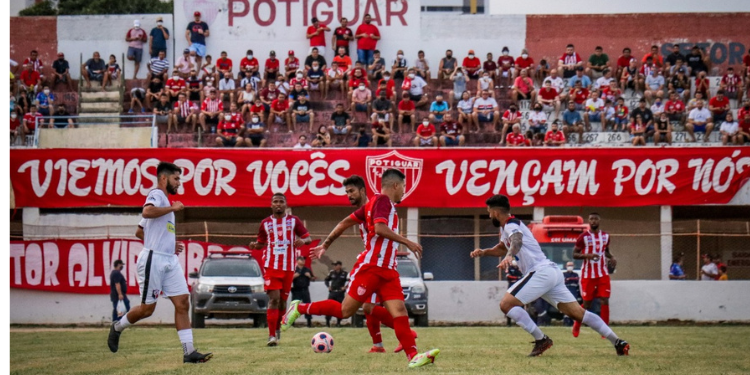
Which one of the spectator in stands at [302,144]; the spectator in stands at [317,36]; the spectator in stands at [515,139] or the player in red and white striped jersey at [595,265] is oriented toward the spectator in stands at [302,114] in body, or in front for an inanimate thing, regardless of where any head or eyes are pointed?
the spectator in stands at [317,36]

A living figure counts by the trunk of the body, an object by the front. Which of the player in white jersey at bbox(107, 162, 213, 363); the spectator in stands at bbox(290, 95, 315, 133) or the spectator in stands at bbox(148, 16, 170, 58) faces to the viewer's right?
the player in white jersey

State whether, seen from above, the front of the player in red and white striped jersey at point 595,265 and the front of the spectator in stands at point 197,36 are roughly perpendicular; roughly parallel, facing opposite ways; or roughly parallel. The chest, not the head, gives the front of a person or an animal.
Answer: roughly parallel

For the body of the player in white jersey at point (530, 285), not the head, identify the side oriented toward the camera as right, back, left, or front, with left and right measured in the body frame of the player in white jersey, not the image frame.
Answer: left

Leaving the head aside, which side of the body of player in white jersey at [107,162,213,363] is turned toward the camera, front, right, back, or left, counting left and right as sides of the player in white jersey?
right

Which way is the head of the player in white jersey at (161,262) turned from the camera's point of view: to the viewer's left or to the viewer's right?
to the viewer's right

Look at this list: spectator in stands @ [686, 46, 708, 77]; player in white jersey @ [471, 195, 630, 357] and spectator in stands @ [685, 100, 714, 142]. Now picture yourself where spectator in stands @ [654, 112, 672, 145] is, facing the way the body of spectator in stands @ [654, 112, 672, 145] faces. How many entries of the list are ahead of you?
1

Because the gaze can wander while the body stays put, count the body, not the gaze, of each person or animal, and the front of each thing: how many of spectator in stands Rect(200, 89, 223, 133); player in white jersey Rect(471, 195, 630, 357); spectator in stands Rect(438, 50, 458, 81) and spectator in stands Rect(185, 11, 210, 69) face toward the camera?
3

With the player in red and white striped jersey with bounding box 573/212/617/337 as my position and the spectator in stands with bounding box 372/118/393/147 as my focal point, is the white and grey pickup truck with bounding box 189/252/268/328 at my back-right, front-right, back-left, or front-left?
front-left

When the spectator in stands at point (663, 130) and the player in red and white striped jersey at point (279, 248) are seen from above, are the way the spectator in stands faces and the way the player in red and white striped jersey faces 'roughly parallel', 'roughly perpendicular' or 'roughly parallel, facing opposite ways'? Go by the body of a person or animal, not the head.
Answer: roughly parallel

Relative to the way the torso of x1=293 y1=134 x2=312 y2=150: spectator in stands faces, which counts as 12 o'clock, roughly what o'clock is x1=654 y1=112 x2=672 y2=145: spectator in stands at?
x1=654 y1=112 x2=672 y2=145: spectator in stands is roughly at 9 o'clock from x1=293 y1=134 x2=312 y2=150: spectator in stands.

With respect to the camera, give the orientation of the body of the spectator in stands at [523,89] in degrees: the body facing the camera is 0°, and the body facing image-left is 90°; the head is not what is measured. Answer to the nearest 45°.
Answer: approximately 0°

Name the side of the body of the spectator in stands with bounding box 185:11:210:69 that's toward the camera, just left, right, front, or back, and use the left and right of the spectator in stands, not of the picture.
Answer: front

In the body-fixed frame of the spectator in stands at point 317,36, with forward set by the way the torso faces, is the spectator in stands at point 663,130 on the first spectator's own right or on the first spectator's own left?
on the first spectator's own left

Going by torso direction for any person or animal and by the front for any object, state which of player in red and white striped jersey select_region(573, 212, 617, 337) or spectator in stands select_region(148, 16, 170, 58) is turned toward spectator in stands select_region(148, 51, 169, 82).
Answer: spectator in stands select_region(148, 16, 170, 58)

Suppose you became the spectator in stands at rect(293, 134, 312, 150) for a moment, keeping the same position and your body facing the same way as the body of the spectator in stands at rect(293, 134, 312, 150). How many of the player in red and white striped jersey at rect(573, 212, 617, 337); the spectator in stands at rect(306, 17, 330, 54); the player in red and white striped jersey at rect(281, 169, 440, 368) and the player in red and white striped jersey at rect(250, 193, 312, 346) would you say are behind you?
1

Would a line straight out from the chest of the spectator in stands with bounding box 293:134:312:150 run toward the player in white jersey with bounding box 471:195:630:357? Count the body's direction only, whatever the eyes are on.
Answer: yes

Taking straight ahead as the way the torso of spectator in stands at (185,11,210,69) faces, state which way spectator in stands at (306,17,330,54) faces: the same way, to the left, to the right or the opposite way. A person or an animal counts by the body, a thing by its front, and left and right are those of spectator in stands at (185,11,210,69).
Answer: the same way

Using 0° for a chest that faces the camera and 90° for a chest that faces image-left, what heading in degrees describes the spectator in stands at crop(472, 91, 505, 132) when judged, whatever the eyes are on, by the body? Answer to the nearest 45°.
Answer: approximately 0°

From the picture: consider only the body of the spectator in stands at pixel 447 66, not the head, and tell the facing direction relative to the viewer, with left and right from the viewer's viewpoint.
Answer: facing the viewer

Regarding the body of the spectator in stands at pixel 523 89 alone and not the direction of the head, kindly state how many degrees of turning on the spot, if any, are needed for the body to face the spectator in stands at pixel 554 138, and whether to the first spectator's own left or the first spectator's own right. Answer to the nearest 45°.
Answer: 0° — they already face them

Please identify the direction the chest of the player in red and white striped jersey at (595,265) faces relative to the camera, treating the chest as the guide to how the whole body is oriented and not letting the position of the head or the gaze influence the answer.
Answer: toward the camera

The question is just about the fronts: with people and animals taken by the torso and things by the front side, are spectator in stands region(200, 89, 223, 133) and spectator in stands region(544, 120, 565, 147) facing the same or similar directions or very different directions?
same or similar directions
